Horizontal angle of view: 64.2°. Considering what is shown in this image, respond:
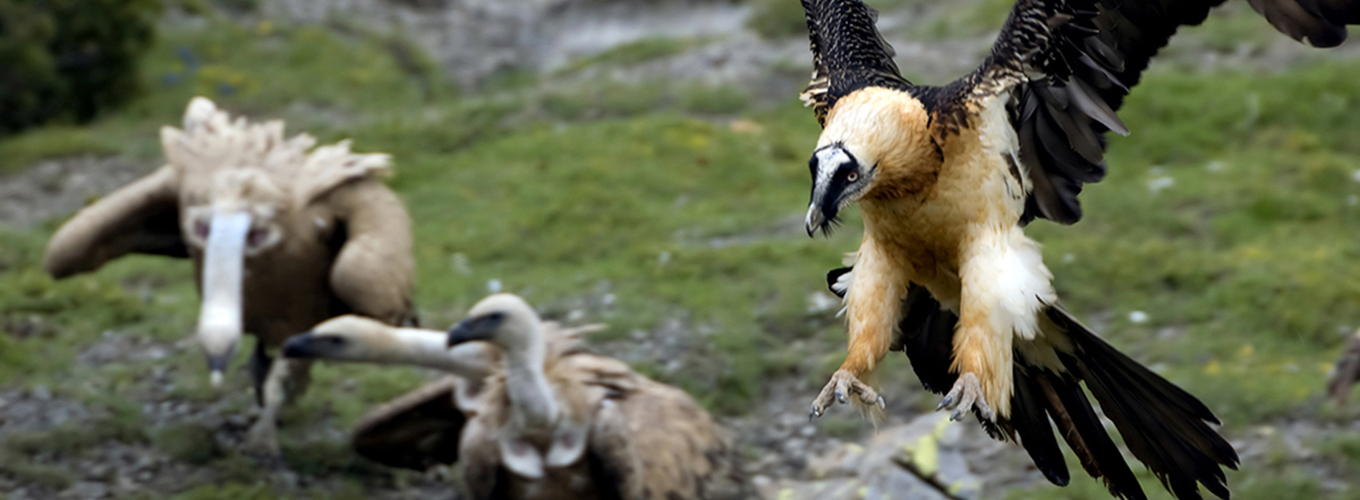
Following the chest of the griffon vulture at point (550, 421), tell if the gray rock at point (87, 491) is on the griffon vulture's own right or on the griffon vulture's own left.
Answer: on the griffon vulture's own right

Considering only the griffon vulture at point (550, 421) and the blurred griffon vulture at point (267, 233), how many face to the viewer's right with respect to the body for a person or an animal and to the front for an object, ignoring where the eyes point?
0

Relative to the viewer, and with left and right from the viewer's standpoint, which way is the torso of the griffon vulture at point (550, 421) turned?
facing the viewer and to the left of the viewer

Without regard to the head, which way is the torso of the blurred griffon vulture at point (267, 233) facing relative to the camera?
toward the camera

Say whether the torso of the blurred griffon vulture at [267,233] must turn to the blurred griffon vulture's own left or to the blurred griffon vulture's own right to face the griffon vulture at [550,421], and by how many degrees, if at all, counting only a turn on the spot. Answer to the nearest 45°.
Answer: approximately 45° to the blurred griffon vulture's own left

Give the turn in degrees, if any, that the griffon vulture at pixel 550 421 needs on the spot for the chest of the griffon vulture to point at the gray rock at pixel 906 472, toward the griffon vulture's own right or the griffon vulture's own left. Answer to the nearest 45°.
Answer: approximately 135° to the griffon vulture's own left

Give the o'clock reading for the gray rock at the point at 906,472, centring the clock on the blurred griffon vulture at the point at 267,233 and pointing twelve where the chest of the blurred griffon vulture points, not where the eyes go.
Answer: The gray rock is roughly at 10 o'clock from the blurred griffon vulture.
